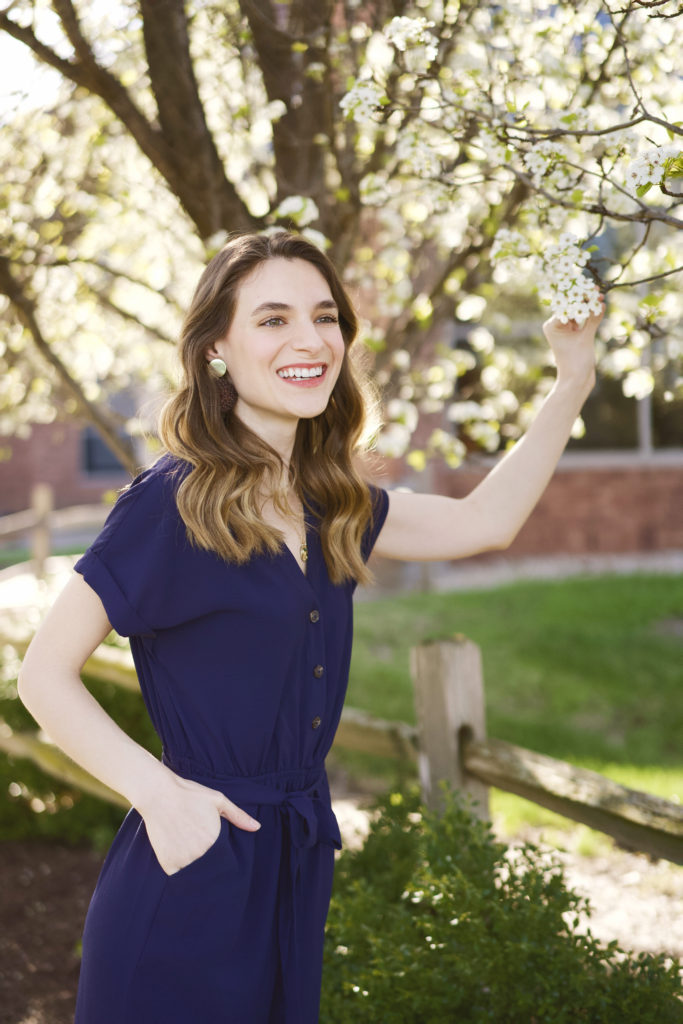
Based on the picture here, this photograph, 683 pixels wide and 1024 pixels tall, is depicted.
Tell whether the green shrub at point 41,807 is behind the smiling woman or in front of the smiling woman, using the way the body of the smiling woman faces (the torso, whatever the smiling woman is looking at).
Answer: behind

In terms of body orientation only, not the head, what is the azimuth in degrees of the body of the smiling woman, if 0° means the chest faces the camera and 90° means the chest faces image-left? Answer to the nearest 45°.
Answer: approximately 315°

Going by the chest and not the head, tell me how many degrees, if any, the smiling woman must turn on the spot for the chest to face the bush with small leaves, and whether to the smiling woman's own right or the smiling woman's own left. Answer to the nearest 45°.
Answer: approximately 90° to the smiling woman's own left

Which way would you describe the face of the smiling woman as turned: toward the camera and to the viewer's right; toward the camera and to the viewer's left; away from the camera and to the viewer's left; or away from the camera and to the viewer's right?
toward the camera and to the viewer's right
